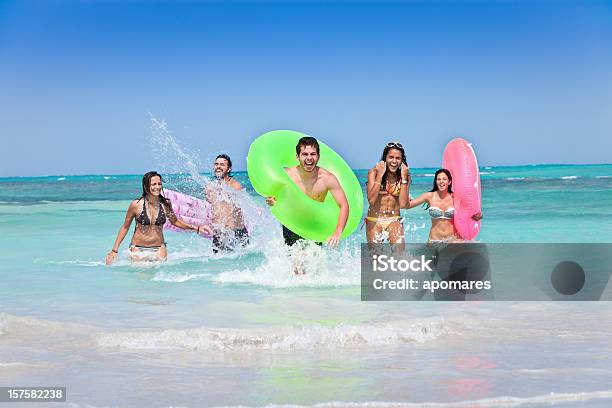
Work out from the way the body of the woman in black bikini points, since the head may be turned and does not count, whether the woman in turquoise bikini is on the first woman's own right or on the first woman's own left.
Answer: on the first woman's own left

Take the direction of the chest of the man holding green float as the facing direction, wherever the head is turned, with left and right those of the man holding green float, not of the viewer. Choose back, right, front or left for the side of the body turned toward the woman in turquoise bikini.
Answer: left

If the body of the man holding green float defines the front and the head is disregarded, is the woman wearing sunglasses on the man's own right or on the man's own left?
on the man's own left

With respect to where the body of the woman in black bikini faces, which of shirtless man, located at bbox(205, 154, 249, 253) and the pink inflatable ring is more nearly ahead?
the pink inflatable ring

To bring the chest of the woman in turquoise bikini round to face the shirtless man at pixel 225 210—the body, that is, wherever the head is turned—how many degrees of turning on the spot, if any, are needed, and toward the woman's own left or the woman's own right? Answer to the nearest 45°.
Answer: approximately 135° to the woman's own right

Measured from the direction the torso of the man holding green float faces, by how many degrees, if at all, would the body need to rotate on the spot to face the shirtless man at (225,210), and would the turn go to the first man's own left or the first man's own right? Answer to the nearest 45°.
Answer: approximately 135° to the first man's own right

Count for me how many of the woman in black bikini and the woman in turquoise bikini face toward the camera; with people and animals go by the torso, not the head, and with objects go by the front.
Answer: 2
